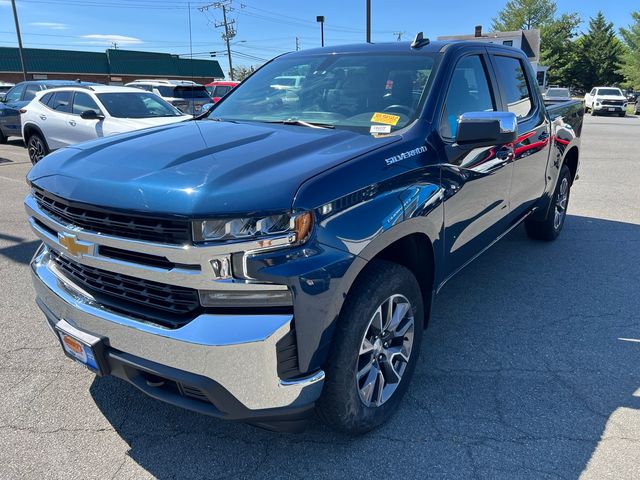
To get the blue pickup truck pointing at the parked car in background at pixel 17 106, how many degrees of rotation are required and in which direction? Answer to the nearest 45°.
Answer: approximately 90° to its right

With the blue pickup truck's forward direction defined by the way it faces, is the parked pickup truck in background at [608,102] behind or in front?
behind

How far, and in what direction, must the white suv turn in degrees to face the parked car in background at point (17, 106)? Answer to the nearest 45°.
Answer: approximately 135° to its left

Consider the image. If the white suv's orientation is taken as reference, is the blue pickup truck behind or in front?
in front

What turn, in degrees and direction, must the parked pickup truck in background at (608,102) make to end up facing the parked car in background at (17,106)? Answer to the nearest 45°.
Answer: approximately 45° to its right

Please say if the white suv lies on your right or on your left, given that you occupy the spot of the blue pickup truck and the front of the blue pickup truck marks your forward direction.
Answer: on your right

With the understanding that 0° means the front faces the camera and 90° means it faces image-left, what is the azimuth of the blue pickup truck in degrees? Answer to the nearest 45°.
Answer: approximately 45°
